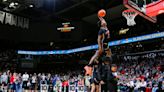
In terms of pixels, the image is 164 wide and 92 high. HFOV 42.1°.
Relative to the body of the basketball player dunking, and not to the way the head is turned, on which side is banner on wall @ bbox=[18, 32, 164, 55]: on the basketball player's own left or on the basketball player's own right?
on the basketball player's own left

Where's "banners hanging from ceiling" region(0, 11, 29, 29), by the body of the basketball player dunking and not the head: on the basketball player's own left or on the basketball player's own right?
on the basketball player's own left

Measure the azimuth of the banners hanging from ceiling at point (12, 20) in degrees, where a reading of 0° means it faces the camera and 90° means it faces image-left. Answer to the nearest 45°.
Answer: approximately 315°
